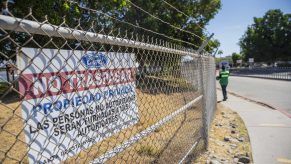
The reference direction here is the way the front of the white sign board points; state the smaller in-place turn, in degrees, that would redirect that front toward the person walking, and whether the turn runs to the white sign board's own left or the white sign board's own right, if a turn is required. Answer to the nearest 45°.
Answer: approximately 90° to the white sign board's own left

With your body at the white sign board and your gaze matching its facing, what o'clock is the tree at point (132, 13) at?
The tree is roughly at 8 o'clock from the white sign board.

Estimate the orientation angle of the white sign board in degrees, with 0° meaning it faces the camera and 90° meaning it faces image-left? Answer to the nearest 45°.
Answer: approximately 315°
